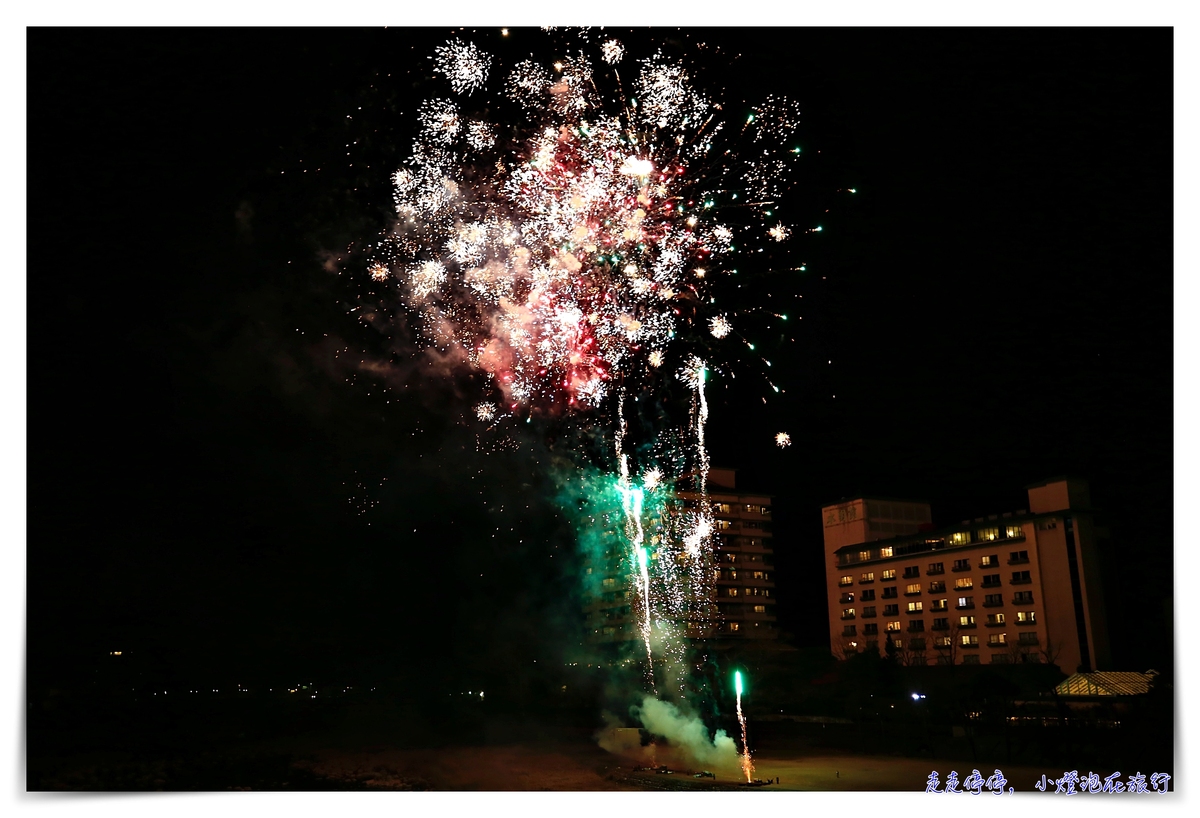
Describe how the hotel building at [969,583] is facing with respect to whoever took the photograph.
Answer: facing the viewer and to the left of the viewer

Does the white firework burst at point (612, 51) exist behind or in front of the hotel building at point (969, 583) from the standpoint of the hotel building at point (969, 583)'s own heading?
in front

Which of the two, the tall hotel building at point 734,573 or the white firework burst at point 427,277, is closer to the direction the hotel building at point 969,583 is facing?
the white firework burst

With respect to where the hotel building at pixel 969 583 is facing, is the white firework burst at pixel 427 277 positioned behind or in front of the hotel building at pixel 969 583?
in front

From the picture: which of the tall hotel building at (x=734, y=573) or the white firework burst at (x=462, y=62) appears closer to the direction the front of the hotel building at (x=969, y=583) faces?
the white firework burst

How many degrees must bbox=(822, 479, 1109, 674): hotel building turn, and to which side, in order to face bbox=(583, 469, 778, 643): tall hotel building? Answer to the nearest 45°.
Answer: approximately 90° to its right
